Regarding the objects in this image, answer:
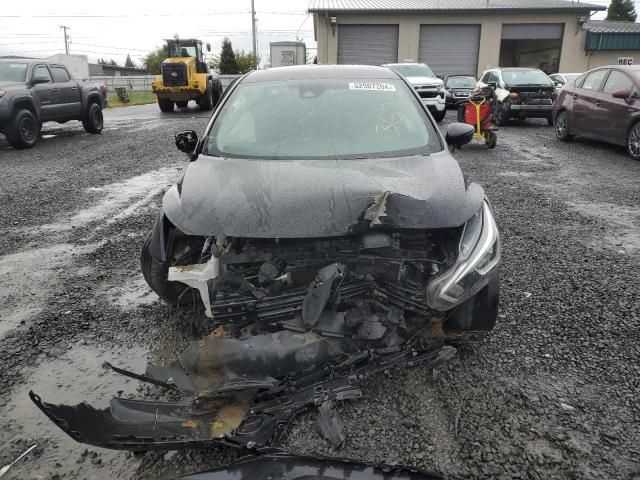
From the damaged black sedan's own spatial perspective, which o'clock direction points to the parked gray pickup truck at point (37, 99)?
The parked gray pickup truck is roughly at 5 o'clock from the damaged black sedan.

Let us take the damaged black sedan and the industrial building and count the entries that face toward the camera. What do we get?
2

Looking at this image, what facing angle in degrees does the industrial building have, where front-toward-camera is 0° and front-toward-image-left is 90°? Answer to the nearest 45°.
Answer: approximately 0°

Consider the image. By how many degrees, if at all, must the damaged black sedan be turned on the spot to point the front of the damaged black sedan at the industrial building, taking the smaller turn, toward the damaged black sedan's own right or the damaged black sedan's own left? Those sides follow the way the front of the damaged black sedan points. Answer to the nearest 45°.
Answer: approximately 180°

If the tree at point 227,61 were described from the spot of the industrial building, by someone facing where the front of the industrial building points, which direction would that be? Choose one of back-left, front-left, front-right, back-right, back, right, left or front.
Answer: back-right

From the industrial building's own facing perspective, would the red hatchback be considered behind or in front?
in front
